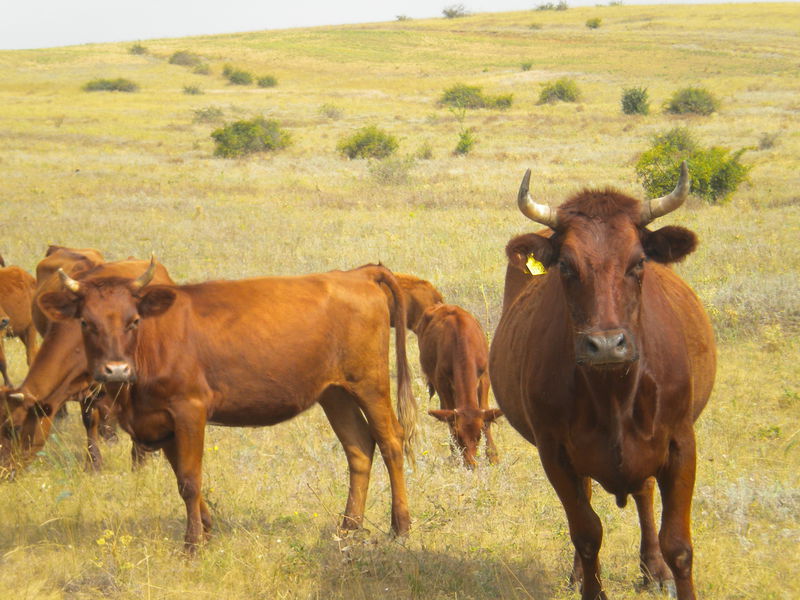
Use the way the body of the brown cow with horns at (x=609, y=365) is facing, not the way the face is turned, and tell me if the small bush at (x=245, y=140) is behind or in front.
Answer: behind

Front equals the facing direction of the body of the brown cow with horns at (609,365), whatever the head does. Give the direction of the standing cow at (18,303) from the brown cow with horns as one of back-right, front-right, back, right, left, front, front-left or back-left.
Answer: back-right

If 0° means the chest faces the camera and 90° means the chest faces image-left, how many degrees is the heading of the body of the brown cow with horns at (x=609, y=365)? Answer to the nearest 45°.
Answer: approximately 0°

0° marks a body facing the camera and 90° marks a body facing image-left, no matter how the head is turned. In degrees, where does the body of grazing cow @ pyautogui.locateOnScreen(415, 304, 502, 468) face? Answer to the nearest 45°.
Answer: approximately 0°

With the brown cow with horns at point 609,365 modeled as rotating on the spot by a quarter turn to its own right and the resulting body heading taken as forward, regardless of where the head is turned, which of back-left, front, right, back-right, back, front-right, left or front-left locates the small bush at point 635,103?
right

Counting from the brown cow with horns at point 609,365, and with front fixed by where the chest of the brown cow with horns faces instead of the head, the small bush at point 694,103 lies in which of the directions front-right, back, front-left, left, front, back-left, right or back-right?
back

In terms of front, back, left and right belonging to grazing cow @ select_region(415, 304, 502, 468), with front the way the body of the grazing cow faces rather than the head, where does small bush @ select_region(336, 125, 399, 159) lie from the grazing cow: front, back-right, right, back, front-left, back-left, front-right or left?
back

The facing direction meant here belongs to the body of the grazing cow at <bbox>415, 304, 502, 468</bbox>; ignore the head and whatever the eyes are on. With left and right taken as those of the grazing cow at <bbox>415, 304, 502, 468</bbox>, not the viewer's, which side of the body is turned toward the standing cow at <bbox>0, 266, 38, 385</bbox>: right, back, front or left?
right

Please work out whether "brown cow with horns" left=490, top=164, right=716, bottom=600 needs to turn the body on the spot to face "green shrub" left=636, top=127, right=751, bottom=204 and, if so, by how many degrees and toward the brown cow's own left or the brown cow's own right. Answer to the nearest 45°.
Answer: approximately 180°

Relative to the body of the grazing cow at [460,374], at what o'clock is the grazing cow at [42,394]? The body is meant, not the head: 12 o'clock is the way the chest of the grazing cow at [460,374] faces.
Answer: the grazing cow at [42,394] is roughly at 2 o'clock from the grazing cow at [460,374].

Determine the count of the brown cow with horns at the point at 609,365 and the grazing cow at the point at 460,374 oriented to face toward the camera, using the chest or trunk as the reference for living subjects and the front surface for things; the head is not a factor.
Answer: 2

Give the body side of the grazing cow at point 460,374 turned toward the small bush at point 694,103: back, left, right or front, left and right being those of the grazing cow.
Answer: back
